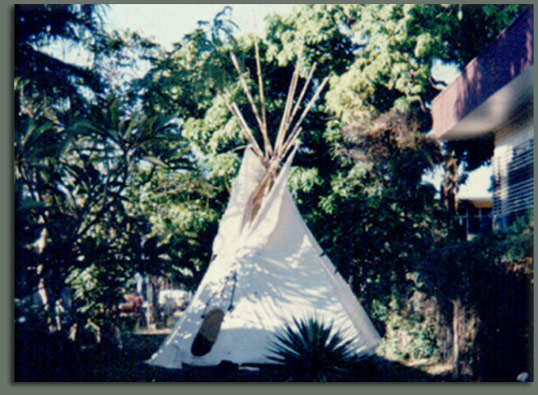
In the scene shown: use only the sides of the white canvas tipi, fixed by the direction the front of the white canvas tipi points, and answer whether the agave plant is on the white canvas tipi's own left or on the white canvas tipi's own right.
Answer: on the white canvas tipi's own left

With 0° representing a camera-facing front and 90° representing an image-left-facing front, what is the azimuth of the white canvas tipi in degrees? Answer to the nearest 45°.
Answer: approximately 45°
